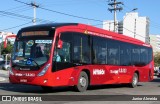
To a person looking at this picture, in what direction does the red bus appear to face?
facing the viewer and to the left of the viewer
